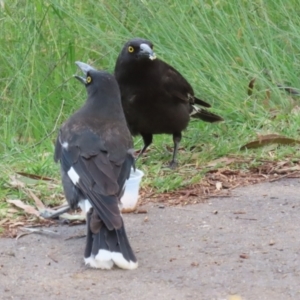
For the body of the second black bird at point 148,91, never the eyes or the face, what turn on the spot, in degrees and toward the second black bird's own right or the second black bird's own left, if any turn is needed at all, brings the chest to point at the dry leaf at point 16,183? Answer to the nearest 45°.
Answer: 0° — it already faces it

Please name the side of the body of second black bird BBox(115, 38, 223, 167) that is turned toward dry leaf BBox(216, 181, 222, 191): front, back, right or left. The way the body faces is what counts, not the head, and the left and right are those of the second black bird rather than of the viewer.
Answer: left

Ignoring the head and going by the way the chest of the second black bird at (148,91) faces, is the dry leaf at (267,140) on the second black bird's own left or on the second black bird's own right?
on the second black bird's own left

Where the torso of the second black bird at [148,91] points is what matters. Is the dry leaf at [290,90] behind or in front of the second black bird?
behind

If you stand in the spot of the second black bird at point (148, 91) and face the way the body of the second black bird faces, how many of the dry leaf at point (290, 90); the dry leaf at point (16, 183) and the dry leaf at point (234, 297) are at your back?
1

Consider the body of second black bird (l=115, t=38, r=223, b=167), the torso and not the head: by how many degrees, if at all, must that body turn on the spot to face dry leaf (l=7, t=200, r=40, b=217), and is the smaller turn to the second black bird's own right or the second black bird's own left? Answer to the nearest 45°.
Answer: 0° — it already faces it

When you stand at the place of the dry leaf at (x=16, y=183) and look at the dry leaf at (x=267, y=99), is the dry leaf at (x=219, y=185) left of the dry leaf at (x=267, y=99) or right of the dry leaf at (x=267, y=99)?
right

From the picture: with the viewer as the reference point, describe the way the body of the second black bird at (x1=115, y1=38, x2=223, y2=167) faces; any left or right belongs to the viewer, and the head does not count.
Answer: facing the viewer and to the left of the viewer

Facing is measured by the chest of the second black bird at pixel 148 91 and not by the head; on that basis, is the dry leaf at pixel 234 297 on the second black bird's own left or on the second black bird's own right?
on the second black bird's own left

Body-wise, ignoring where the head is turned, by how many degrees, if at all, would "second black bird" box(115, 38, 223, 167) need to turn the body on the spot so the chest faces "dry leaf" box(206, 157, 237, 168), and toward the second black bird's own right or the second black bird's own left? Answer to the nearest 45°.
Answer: approximately 90° to the second black bird's own left

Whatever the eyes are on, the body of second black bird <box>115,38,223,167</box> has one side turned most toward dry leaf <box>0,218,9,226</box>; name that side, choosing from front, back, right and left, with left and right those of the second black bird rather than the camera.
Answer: front

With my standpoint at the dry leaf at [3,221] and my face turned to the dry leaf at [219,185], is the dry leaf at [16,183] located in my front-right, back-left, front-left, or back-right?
front-left

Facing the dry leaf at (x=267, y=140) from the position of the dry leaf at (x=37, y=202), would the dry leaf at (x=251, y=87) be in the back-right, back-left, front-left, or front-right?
front-left

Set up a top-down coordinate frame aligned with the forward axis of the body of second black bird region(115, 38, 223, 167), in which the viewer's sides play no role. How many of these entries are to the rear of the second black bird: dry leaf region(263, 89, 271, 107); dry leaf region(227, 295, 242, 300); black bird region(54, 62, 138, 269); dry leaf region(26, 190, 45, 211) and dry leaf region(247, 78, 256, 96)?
2

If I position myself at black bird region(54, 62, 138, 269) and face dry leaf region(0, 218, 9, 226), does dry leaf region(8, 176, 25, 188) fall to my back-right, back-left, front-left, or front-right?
front-right

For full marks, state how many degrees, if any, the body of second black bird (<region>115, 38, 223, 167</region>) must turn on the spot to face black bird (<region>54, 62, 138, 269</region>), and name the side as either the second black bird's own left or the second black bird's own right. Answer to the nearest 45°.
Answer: approximately 45° to the second black bird's own left
